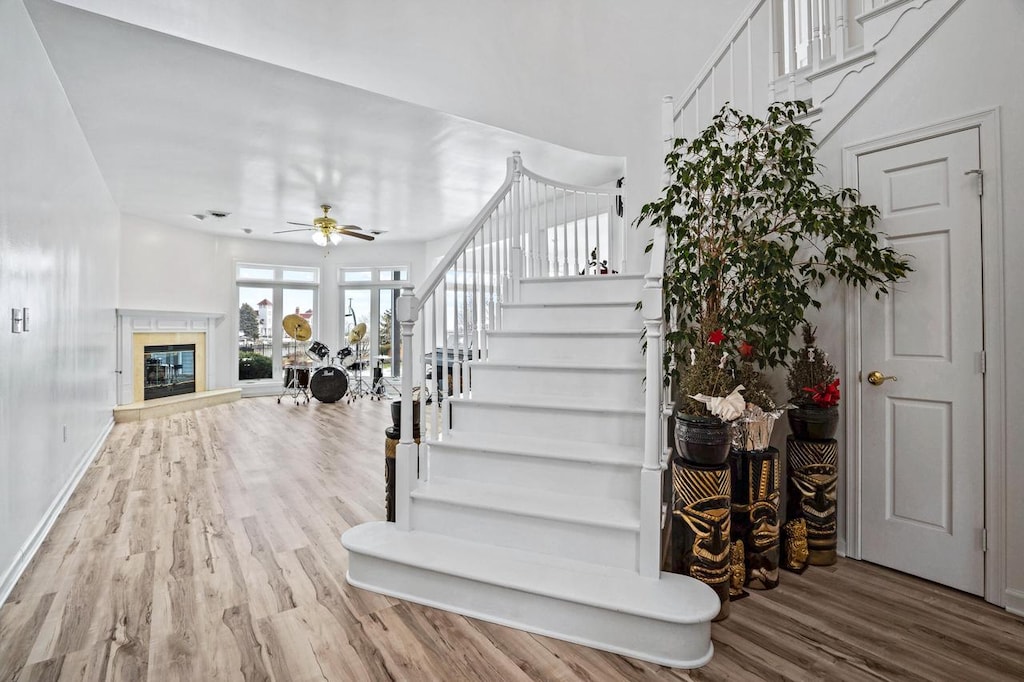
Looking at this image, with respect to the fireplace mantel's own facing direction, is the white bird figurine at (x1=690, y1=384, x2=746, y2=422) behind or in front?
in front

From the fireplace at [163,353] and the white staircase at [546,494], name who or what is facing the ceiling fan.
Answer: the fireplace

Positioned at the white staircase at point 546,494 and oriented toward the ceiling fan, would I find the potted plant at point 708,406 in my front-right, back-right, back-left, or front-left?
back-right

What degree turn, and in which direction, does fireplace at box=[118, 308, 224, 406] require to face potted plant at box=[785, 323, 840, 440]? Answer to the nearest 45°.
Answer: approximately 45° to its right

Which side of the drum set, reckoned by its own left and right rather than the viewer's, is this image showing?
front

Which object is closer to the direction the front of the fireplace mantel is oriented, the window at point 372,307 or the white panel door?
the white panel door

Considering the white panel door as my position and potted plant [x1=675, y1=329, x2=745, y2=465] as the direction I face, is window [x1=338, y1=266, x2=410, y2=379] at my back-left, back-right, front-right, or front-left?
front-right

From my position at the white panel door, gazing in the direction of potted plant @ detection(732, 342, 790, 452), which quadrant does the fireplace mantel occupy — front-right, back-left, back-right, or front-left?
front-right
